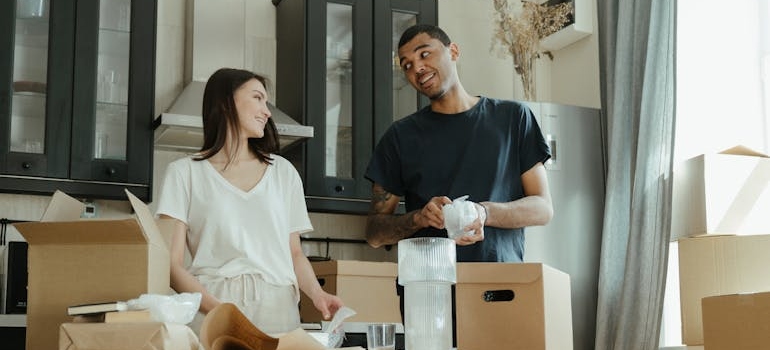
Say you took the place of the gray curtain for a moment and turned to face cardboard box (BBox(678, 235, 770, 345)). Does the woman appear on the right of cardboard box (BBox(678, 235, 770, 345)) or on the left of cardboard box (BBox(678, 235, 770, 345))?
right

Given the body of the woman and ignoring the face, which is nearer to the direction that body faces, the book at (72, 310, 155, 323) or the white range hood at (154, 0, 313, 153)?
the book

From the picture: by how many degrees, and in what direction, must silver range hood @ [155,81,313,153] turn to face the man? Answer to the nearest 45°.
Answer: approximately 45° to its left

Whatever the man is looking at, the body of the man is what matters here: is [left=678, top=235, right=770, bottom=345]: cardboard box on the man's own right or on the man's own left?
on the man's own left

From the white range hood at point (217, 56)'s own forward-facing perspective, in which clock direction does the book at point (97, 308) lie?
The book is roughly at 12 o'clock from the white range hood.

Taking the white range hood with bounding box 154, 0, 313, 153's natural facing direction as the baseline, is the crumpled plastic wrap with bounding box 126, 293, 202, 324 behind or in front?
in front

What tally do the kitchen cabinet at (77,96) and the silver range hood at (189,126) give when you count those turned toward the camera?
2
